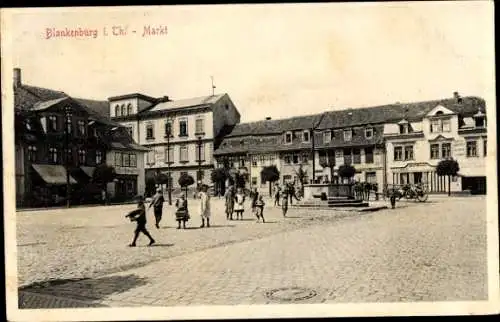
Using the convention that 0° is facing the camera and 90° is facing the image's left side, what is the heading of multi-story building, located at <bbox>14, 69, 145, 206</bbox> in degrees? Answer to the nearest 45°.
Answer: approximately 315°

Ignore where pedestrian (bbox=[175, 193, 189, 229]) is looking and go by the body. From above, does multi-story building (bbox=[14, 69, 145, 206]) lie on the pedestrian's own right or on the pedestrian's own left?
on the pedestrian's own right

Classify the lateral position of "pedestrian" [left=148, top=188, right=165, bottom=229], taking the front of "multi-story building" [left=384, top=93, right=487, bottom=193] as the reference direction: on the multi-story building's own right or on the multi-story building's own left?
on the multi-story building's own right
